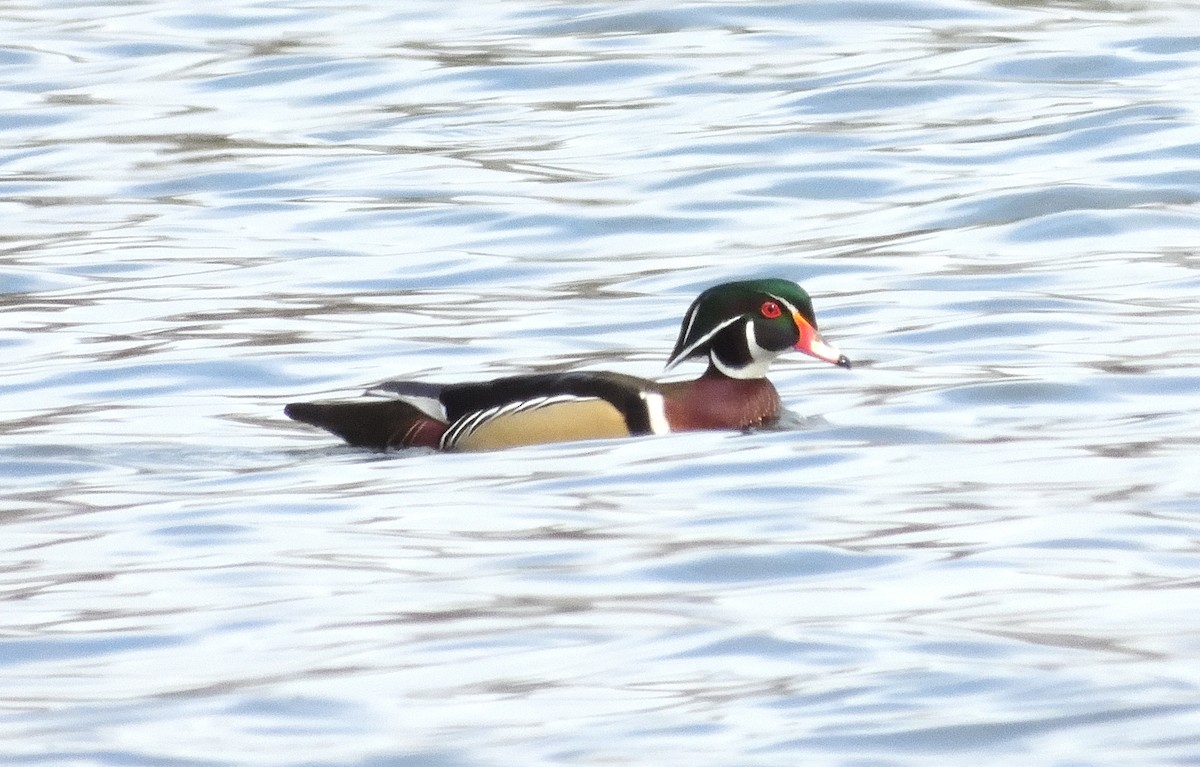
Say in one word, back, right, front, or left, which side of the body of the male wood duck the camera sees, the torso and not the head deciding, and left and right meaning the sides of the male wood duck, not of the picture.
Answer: right
